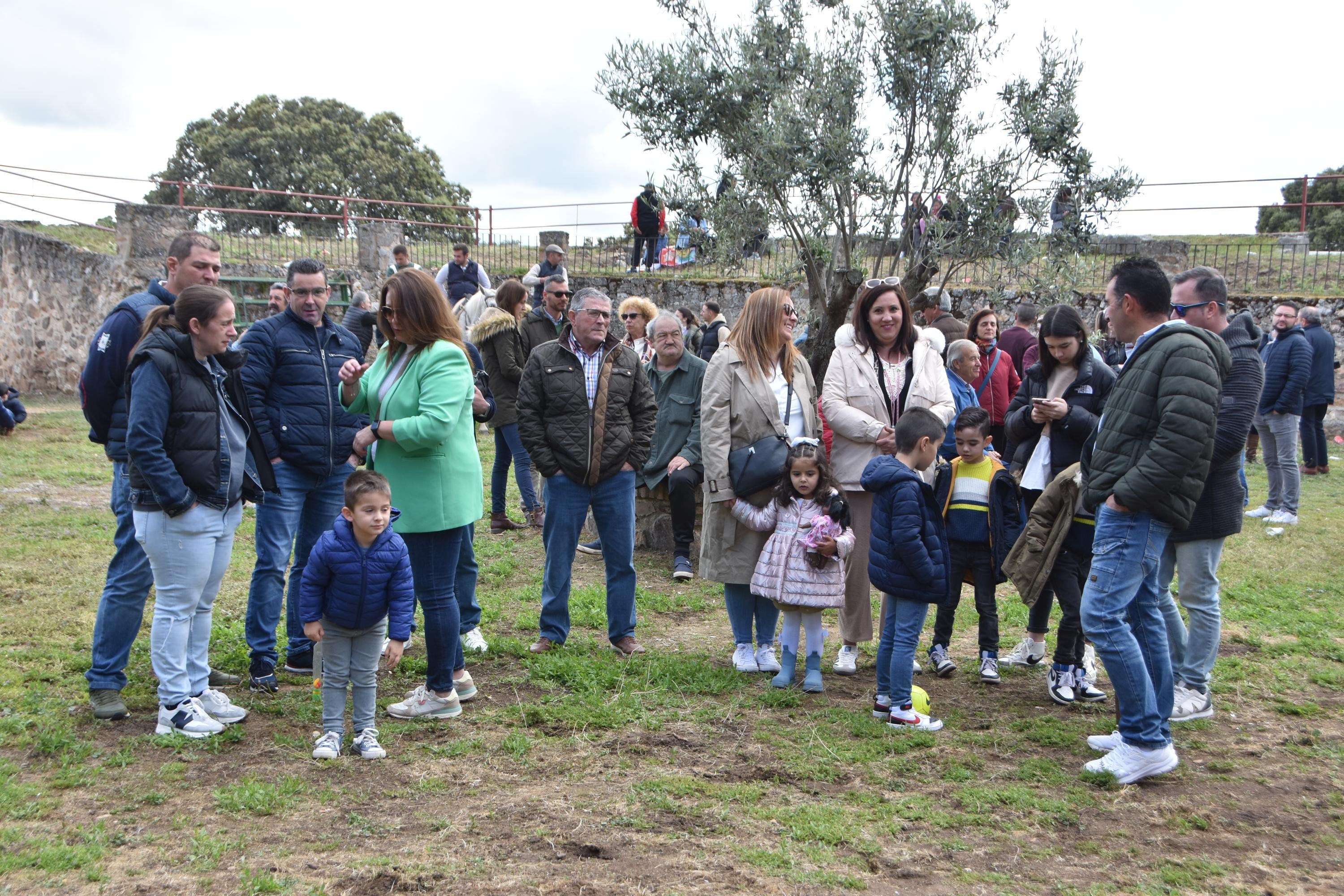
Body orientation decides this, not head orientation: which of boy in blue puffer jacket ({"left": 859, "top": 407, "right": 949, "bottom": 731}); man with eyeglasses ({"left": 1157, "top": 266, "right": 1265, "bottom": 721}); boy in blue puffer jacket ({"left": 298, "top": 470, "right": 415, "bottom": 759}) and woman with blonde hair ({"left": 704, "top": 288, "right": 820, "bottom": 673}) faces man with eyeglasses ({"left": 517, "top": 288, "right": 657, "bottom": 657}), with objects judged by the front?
man with eyeglasses ({"left": 1157, "top": 266, "right": 1265, "bottom": 721})

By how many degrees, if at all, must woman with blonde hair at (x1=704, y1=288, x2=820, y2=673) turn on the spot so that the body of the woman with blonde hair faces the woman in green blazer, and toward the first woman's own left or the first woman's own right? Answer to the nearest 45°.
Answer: approximately 90° to the first woman's own right

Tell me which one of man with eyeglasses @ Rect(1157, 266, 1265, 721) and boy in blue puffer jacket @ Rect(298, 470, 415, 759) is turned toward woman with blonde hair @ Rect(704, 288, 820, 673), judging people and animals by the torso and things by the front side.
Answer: the man with eyeglasses

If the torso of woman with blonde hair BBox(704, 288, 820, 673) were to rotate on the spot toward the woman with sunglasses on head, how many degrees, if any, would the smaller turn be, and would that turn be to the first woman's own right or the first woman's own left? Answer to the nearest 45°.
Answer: approximately 45° to the first woman's own left

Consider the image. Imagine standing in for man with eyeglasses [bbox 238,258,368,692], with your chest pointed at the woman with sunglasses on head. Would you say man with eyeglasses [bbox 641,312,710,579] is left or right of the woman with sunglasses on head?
left

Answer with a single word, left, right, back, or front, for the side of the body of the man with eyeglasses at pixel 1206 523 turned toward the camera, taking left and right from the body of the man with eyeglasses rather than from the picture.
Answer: left

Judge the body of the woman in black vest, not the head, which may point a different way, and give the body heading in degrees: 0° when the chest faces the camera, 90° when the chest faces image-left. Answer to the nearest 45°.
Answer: approximately 315°

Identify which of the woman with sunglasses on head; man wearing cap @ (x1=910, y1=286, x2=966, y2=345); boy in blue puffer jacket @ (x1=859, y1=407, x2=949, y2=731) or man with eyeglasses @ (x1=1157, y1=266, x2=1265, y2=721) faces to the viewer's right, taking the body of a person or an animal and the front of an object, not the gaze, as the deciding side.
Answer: the boy in blue puffer jacket

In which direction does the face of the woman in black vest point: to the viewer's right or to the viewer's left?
to the viewer's right
